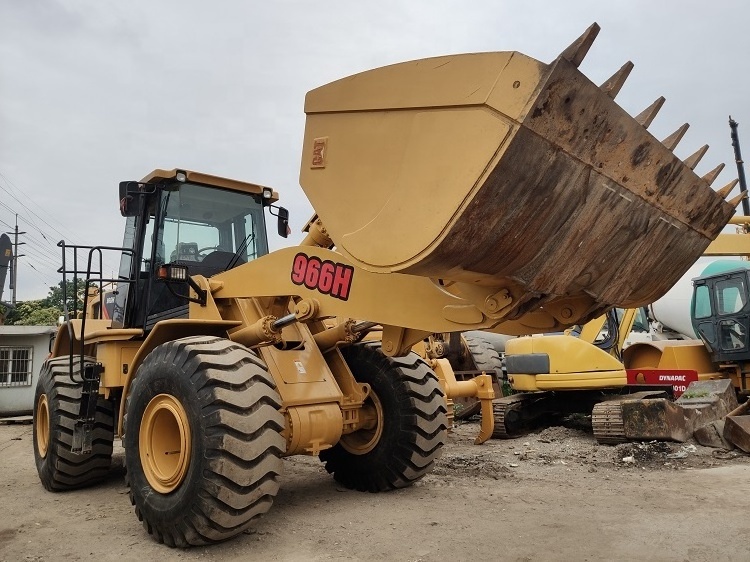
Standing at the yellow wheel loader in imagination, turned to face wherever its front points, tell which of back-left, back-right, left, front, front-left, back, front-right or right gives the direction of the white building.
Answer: back

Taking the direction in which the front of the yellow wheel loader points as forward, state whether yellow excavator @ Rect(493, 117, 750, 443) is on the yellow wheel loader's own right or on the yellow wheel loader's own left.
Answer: on the yellow wheel loader's own left

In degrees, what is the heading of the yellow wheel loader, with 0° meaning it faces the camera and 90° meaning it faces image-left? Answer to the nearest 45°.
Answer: approximately 315°
